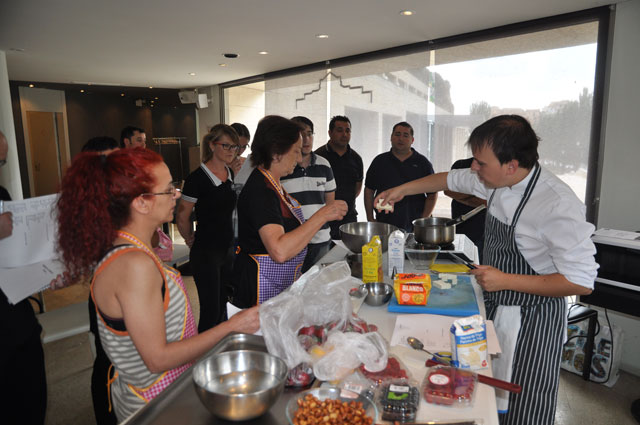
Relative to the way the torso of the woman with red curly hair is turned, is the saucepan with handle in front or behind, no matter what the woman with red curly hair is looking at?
in front

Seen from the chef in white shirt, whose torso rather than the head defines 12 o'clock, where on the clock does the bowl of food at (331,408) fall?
The bowl of food is roughly at 10 o'clock from the chef in white shirt.

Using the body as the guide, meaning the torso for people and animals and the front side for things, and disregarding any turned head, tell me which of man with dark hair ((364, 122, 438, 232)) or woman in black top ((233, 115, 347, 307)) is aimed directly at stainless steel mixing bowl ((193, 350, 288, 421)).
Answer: the man with dark hair

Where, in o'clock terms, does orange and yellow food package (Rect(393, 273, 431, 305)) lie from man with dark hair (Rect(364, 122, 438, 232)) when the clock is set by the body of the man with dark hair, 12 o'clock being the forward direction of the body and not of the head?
The orange and yellow food package is roughly at 12 o'clock from the man with dark hair.

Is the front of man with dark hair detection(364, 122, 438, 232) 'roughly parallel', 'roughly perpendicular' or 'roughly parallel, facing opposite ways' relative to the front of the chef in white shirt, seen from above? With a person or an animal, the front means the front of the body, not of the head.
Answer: roughly perpendicular

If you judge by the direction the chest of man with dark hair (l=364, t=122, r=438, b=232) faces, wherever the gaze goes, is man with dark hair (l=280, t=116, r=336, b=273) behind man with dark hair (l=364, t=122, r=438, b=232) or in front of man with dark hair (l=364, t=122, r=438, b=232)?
in front

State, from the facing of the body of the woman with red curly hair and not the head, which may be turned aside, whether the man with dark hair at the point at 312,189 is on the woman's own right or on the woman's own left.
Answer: on the woman's own left

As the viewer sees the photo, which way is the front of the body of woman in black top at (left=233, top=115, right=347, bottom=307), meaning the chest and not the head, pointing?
to the viewer's right

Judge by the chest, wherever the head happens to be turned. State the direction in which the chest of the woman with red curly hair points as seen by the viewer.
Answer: to the viewer's right

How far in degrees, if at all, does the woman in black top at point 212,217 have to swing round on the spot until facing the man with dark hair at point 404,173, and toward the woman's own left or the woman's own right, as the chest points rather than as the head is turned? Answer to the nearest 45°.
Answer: approximately 45° to the woman's own left

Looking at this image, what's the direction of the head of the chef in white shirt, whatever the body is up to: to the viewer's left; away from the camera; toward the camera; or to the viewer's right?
to the viewer's left

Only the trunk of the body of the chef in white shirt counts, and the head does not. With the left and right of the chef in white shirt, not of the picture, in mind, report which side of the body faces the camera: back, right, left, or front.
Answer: left

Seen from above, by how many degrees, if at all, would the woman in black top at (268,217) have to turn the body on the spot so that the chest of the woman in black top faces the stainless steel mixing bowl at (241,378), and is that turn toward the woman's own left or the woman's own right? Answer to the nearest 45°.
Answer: approximately 90° to the woman's own right

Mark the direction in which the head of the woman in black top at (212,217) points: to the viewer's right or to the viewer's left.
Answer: to the viewer's right

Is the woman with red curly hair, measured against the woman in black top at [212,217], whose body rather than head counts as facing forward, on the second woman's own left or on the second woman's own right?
on the second woman's own right
